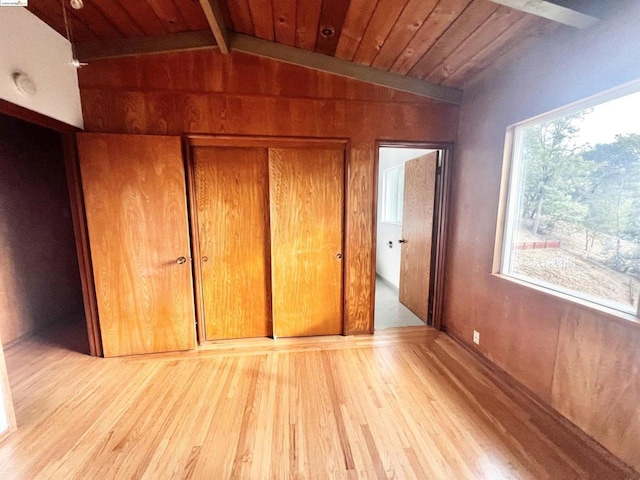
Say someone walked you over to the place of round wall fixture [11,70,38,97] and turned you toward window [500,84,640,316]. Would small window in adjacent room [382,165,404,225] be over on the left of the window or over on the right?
left

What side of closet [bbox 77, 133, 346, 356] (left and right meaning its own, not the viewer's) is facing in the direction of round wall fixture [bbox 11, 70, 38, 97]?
right

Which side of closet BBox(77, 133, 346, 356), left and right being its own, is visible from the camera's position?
front

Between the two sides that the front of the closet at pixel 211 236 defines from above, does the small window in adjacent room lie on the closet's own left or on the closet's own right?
on the closet's own left

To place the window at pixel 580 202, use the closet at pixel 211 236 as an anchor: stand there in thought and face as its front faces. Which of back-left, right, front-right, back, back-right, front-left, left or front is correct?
front-left

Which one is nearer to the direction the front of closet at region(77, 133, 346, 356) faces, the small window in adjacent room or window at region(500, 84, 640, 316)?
the window

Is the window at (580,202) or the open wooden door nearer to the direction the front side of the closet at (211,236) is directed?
the window

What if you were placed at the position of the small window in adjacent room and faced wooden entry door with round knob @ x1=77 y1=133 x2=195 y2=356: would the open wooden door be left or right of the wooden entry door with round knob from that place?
left

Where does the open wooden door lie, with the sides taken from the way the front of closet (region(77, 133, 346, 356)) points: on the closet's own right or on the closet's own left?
on the closet's own left
